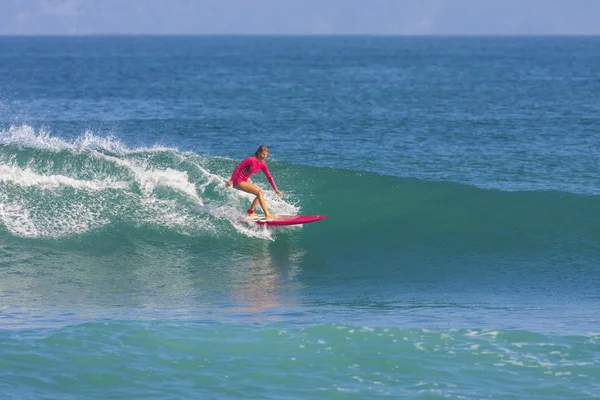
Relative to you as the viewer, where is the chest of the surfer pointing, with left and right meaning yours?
facing the viewer and to the right of the viewer

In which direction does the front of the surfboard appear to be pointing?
to the viewer's right
